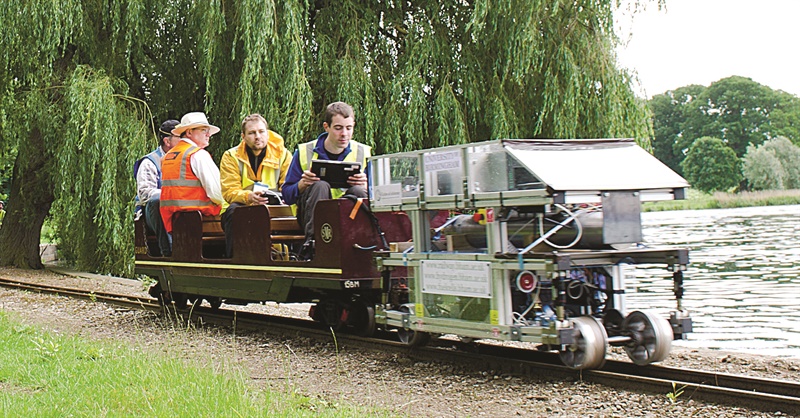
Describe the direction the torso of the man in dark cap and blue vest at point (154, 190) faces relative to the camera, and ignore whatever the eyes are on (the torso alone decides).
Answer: to the viewer's right

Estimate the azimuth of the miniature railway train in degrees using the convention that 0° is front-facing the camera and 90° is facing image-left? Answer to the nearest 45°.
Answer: approximately 315°

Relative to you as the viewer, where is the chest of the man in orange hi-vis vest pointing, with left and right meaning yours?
facing away from the viewer and to the right of the viewer

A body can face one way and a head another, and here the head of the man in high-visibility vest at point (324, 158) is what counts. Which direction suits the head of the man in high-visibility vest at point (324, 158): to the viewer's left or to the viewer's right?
to the viewer's right
